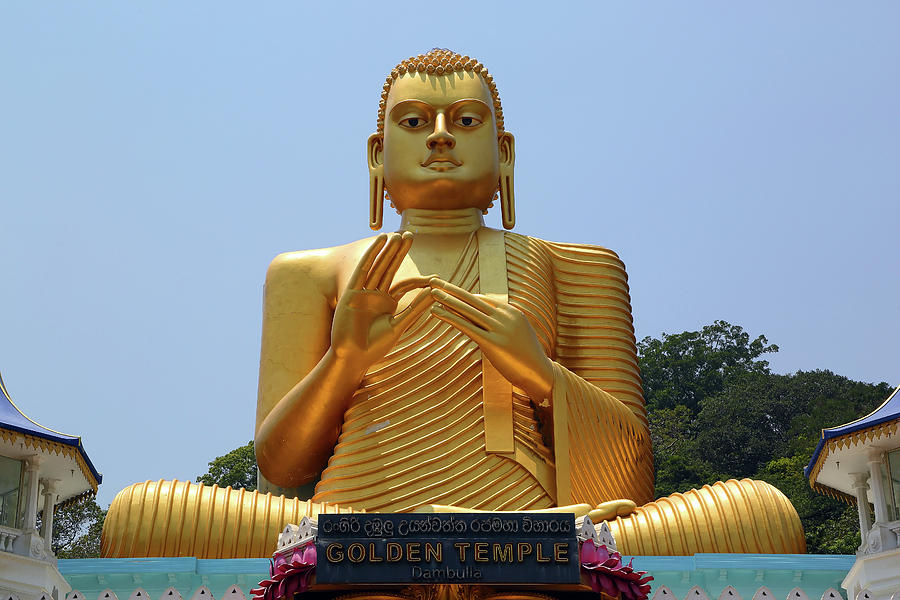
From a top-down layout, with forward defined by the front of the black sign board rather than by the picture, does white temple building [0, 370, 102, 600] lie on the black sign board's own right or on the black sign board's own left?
on the black sign board's own right

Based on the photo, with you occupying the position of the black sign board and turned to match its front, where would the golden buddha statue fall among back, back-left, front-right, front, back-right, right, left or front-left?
back

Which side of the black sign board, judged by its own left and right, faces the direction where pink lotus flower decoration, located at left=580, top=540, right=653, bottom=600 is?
left

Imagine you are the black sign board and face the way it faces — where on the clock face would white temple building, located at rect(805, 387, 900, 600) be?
The white temple building is roughly at 8 o'clock from the black sign board.

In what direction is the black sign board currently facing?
toward the camera

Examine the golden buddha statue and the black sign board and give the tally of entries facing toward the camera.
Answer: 2

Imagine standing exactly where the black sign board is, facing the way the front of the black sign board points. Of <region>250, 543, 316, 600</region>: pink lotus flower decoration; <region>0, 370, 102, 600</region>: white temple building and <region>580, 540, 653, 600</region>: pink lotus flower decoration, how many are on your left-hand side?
1

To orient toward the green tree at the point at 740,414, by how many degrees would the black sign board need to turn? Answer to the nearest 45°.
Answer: approximately 180°

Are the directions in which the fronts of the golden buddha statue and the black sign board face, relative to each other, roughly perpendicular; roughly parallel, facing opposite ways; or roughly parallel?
roughly parallel

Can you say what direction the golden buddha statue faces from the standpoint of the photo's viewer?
facing the viewer

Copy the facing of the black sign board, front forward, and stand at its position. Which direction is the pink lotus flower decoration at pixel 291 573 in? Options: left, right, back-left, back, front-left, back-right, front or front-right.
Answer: right

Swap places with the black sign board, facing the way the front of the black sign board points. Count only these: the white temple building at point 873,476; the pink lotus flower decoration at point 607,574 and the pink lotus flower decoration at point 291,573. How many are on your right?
1

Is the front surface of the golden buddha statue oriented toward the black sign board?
yes
